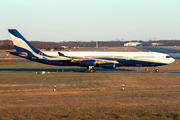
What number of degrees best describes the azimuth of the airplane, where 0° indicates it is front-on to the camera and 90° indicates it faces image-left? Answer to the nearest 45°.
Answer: approximately 270°
